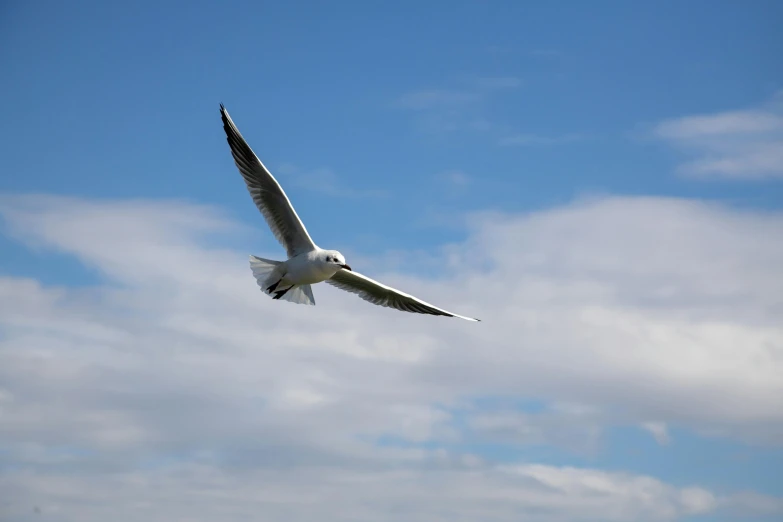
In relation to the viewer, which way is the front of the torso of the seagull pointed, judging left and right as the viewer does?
facing the viewer and to the right of the viewer
